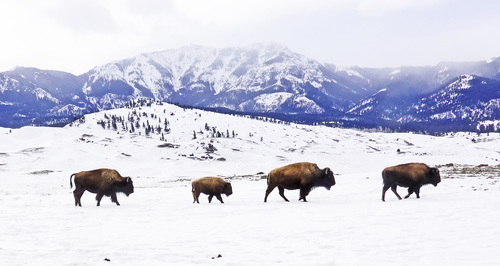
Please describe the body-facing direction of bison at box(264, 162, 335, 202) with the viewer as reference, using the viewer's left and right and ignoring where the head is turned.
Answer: facing to the right of the viewer

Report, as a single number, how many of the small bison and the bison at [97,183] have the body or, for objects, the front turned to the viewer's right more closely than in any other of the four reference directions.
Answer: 2

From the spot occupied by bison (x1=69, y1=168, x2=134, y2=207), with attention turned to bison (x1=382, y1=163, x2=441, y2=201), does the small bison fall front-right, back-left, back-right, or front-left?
front-left

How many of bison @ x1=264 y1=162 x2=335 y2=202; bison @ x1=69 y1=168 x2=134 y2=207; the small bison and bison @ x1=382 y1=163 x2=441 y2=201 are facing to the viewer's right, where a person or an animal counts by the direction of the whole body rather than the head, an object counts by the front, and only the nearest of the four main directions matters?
4

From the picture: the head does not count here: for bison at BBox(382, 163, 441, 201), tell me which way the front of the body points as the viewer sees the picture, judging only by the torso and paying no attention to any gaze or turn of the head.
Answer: to the viewer's right

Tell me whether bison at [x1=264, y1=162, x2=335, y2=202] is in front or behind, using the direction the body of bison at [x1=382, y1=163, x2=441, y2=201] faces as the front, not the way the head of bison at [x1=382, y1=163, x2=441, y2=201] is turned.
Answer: behind

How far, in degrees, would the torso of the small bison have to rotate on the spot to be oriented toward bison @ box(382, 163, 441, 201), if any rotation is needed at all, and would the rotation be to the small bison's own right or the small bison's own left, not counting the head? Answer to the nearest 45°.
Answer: approximately 45° to the small bison's own right

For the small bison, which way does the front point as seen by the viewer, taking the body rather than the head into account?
to the viewer's right

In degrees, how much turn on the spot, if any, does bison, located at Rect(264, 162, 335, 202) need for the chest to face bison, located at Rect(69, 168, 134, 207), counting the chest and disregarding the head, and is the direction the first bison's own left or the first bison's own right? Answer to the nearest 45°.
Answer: approximately 180°

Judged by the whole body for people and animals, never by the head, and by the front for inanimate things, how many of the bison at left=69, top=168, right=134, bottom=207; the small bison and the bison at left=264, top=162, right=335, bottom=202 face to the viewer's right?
3

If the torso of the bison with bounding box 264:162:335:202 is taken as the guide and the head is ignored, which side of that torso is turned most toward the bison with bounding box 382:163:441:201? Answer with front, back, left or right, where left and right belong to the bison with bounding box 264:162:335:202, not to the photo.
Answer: front

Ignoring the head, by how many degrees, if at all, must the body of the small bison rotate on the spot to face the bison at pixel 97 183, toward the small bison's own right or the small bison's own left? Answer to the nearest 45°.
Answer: approximately 180°

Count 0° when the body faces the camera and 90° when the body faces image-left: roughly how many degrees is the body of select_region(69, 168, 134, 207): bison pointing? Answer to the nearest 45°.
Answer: approximately 270°
